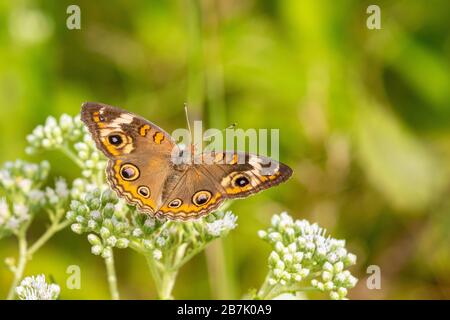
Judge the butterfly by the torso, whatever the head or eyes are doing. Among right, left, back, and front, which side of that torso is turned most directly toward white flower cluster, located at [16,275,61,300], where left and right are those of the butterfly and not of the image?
left

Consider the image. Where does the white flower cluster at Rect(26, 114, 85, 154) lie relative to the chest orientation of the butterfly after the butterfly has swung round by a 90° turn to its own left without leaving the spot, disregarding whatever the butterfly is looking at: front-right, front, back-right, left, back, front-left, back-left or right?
front-right

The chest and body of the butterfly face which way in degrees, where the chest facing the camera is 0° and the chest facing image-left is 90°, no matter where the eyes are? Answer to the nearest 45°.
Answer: approximately 180°

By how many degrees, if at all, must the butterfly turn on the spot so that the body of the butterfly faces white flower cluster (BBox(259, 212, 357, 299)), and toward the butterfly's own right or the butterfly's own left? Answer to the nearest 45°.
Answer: approximately 90° to the butterfly's own right

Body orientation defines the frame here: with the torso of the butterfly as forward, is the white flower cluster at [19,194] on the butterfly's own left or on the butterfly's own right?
on the butterfly's own left
